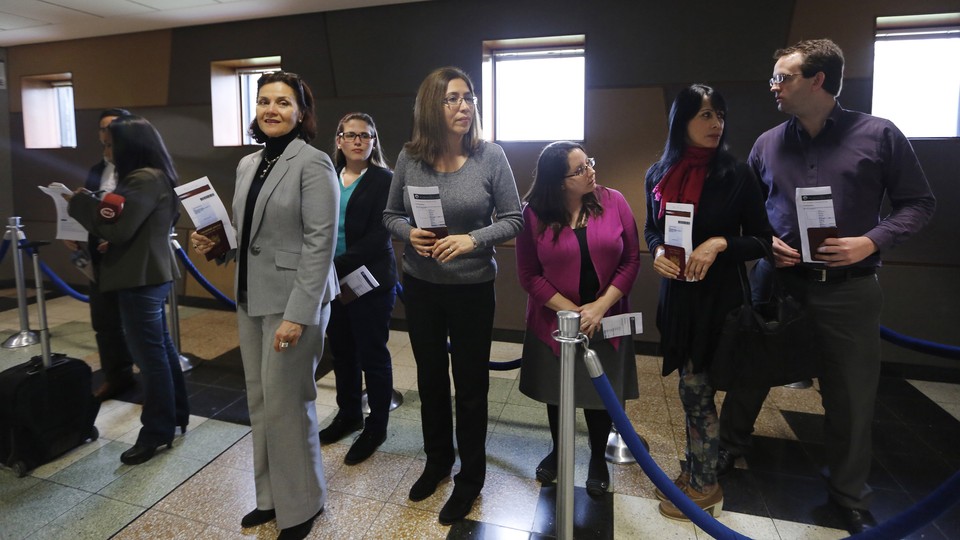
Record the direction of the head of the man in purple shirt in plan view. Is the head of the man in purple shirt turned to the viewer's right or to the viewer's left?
to the viewer's left

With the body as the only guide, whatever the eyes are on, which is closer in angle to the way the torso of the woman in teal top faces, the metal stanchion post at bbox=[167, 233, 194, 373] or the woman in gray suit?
the woman in gray suit

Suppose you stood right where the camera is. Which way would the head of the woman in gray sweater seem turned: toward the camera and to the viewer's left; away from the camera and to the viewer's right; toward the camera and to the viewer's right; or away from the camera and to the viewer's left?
toward the camera and to the viewer's right

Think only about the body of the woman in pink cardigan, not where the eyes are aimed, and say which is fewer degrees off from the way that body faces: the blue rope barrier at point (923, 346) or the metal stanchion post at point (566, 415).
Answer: the metal stanchion post

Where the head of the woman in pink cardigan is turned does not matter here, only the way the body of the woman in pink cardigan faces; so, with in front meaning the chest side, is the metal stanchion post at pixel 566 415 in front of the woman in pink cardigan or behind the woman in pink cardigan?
in front

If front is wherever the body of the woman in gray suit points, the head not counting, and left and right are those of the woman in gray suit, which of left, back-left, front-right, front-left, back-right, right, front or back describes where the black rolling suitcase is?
right

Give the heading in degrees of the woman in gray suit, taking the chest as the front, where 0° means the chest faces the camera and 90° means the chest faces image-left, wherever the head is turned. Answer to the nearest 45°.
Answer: approximately 45°

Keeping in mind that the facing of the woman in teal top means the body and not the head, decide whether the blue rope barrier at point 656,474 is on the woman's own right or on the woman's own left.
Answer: on the woman's own left

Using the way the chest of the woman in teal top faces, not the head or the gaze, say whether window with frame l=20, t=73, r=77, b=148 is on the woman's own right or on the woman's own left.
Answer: on the woman's own right

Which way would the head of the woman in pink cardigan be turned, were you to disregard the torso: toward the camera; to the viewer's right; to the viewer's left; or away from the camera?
to the viewer's right
